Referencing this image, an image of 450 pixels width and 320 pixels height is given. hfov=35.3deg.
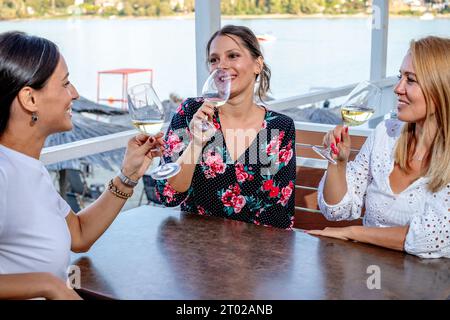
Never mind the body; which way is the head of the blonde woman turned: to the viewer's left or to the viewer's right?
to the viewer's left

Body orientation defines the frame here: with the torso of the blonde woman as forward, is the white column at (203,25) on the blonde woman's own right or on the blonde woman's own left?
on the blonde woman's own right

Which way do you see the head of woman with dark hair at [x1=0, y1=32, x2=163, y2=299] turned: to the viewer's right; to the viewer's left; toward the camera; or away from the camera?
to the viewer's right

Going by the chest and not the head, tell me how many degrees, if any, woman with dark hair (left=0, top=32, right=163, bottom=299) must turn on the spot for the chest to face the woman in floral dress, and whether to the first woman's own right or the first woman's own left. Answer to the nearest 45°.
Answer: approximately 45° to the first woman's own left

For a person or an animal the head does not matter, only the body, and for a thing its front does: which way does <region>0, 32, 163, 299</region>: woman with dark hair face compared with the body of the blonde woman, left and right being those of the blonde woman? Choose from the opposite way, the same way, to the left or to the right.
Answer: the opposite way

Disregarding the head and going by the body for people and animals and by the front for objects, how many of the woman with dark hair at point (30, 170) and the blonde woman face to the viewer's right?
1

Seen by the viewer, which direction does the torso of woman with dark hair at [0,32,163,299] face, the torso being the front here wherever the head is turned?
to the viewer's right

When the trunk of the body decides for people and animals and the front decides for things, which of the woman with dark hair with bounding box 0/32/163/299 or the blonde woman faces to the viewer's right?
the woman with dark hair

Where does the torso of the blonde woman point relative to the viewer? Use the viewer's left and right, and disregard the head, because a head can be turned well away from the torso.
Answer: facing the viewer and to the left of the viewer

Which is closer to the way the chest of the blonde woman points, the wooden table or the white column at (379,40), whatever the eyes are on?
the wooden table

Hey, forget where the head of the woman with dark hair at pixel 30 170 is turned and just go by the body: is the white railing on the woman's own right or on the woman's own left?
on the woman's own left
